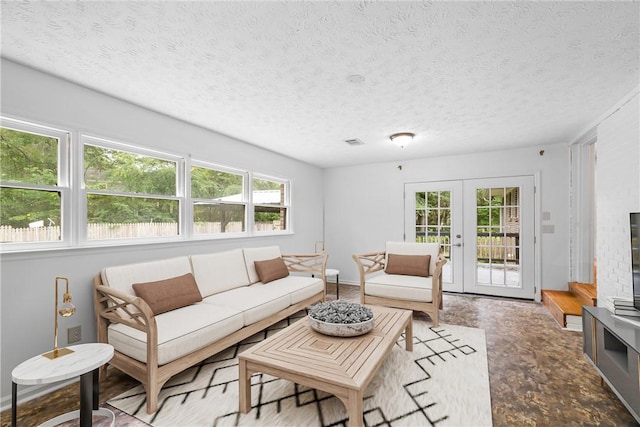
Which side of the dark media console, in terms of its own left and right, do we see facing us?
left

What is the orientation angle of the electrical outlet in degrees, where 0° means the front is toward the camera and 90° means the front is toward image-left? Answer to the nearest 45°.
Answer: approximately 315°

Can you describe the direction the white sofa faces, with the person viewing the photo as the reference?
facing the viewer and to the right of the viewer

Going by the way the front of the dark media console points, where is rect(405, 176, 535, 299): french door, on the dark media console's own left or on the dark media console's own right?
on the dark media console's own right

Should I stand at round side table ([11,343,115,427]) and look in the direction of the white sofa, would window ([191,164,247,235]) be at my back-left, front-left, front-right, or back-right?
front-left

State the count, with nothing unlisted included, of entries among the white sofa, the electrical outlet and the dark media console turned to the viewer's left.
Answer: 1

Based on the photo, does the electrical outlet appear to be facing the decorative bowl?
yes

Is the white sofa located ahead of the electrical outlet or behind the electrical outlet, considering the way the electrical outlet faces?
ahead

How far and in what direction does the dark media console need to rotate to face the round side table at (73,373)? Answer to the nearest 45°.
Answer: approximately 45° to its left

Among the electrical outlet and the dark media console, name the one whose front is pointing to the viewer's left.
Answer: the dark media console

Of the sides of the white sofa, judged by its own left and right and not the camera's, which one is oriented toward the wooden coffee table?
front

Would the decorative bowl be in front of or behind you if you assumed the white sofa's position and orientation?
in front

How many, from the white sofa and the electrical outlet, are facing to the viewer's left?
0

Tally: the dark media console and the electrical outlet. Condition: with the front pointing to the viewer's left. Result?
1

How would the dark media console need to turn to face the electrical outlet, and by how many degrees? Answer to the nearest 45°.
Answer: approximately 45° to its left
